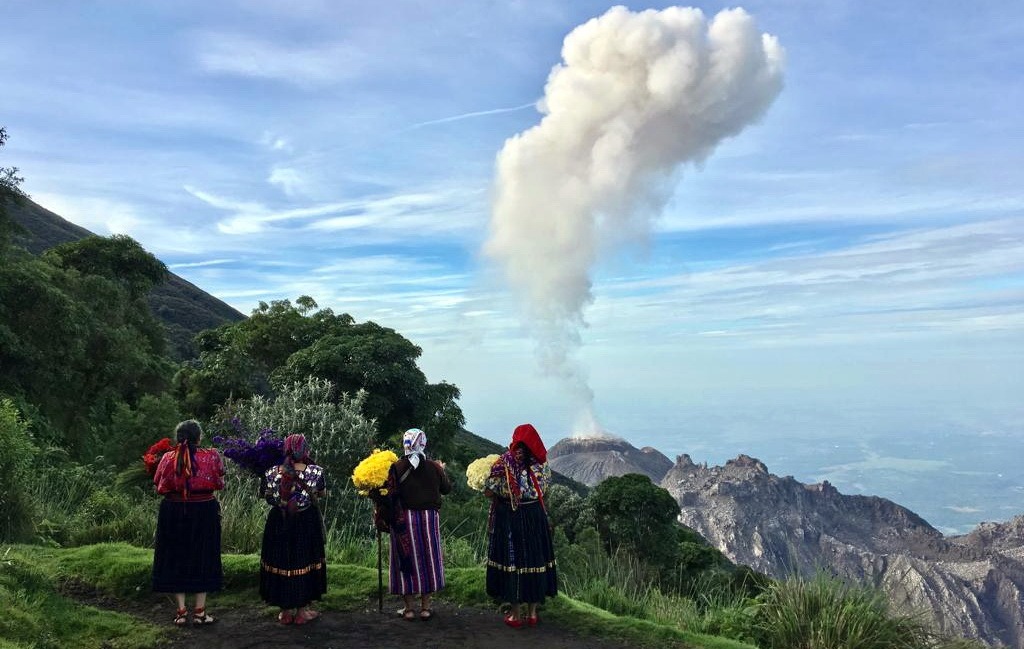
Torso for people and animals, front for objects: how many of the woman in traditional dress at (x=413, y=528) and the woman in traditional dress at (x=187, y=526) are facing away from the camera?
2

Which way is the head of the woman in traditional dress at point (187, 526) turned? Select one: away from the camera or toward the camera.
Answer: away from the camera

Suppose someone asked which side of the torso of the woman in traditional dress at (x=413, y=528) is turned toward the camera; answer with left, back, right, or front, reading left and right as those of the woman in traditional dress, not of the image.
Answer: back

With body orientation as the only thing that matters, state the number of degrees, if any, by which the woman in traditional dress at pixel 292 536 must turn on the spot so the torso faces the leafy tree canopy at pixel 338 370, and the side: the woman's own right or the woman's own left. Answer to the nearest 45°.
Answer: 0° — they already face it

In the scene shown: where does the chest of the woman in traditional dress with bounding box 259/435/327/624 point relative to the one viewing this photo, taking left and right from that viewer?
facing away from the viewer

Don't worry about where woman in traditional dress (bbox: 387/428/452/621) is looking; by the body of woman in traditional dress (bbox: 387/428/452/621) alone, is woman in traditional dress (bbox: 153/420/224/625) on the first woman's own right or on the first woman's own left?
on the first woman's own left

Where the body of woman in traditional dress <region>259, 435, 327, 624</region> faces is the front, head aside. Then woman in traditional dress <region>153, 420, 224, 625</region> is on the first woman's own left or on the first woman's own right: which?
on the first woman's own left

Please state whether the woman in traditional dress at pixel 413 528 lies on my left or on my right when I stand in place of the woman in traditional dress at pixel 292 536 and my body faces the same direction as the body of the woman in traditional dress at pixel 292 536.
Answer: on my right

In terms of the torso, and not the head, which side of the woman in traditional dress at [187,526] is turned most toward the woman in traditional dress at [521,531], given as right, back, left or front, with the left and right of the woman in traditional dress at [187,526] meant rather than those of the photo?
right

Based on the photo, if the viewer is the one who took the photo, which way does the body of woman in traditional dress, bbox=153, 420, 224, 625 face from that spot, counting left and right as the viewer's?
facing away from the viewer

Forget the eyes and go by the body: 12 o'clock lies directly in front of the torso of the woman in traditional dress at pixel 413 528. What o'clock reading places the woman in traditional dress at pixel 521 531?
the woman in traditional dress at pixel 521 531 is roughly at 3 o'clock from the woman in traditional dress at pixel 413 528.
